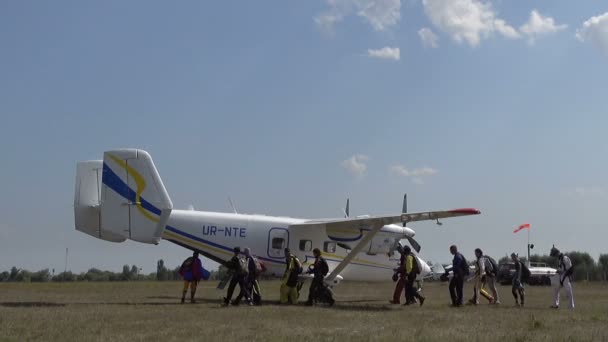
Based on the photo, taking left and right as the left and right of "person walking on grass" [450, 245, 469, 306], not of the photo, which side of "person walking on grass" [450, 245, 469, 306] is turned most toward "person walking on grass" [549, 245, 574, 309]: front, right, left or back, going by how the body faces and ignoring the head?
back

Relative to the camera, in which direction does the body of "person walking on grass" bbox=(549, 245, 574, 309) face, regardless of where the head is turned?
to the viewer's left

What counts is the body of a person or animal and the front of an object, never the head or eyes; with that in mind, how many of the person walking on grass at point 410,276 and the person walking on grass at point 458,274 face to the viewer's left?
2

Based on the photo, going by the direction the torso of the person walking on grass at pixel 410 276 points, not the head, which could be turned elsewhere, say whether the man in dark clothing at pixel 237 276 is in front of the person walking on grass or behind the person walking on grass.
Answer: in front

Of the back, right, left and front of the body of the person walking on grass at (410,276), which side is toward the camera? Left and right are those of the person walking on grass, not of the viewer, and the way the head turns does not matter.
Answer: left

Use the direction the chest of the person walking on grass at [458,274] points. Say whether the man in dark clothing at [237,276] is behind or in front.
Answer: in front

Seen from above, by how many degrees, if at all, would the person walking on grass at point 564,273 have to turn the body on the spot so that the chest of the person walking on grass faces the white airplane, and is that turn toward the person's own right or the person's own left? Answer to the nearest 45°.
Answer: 0° — they already face it

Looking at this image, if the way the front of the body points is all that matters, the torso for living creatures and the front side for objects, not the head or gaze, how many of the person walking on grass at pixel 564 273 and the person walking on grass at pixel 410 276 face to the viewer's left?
2

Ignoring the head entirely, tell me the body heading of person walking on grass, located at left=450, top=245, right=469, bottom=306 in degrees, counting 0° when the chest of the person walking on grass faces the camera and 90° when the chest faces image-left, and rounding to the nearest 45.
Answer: approximately 90°

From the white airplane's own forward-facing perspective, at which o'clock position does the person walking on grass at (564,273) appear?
The person walking on grass is roughly at 2 o'clock from the white airplane.

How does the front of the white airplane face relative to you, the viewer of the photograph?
facing away from the viewer and to the right of the viewer
